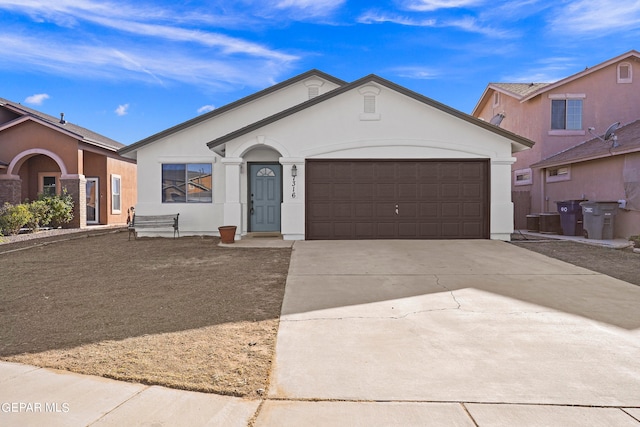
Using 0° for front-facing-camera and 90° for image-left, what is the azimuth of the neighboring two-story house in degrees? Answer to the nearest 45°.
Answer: approximately 315°

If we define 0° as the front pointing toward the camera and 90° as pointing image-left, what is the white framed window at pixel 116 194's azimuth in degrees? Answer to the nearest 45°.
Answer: approximately 315°

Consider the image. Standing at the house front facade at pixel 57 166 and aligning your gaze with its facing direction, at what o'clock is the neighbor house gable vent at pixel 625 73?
The neighbor house gable vent is roughly at 10 o'clock from the house front facade.

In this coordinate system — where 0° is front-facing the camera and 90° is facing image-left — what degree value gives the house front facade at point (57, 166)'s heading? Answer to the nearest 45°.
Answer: approximately 0°

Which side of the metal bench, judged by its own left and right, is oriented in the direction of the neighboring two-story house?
left

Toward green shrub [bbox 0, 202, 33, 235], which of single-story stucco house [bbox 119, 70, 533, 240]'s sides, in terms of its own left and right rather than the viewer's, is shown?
right

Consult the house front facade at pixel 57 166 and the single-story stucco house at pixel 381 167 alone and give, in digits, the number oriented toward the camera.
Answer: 2

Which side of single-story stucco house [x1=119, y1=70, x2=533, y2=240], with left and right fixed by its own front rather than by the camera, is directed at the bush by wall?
right

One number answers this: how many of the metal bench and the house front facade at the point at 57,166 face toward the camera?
2

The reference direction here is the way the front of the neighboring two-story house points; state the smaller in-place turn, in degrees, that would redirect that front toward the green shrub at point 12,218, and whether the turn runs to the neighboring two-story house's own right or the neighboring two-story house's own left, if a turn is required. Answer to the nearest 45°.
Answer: approximately 90° to the neighboring two-story house's own right

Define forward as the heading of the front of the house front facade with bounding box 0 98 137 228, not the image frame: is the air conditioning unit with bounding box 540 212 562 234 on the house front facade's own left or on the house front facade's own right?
on the house front facade's own left
